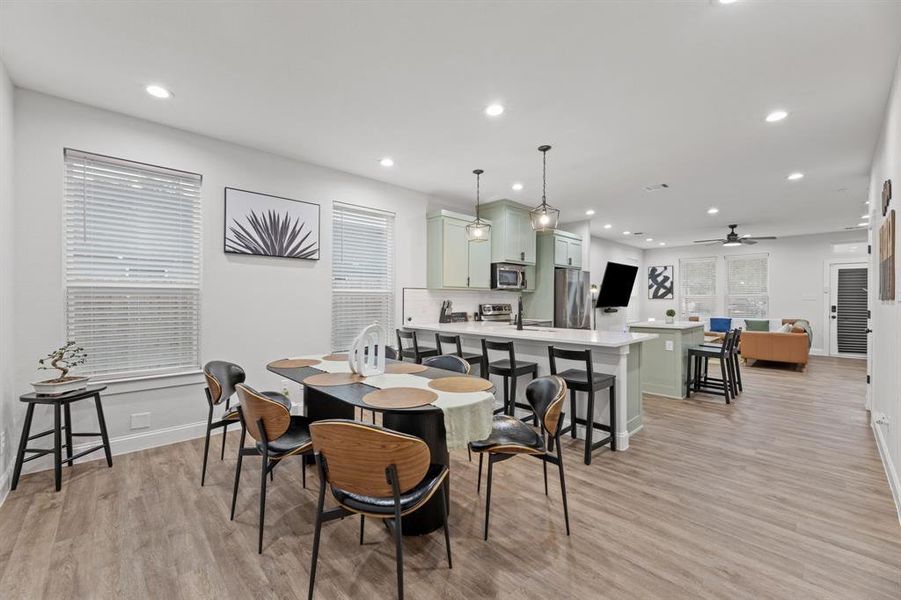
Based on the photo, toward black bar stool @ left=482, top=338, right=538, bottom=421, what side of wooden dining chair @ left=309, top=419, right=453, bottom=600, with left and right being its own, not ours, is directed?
front

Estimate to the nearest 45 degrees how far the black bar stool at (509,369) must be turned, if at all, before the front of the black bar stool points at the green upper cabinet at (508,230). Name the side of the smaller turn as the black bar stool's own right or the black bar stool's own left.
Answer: approximately 45° to the black bar stool's own left

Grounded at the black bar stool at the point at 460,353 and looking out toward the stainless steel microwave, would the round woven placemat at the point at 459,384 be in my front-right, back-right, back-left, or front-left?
back-right

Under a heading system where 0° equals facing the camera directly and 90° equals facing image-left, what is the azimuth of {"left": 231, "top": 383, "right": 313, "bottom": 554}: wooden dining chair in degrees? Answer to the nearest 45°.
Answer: approximately 225°

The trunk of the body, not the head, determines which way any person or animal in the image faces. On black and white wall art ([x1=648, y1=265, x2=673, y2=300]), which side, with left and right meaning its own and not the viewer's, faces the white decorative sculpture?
front

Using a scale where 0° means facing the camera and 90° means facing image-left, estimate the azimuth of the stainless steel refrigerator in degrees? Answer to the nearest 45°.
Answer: approximately 315°

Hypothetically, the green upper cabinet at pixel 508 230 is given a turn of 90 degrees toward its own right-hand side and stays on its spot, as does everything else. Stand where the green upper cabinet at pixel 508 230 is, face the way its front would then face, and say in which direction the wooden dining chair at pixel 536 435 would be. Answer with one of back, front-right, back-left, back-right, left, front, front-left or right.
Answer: front-left

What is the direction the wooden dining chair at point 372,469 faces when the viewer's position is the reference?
facing away from the viewer and to the right of the viewer

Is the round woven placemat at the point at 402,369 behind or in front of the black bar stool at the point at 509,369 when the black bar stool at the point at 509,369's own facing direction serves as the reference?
behind
